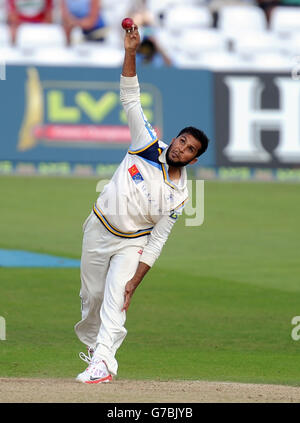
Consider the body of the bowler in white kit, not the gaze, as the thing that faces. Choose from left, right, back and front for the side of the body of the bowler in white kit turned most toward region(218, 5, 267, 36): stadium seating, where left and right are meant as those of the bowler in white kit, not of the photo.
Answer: back

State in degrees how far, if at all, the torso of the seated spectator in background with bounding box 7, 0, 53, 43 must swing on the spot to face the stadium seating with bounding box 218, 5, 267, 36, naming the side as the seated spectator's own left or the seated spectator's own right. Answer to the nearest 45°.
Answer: approximately 90° to the seated spectator's own left

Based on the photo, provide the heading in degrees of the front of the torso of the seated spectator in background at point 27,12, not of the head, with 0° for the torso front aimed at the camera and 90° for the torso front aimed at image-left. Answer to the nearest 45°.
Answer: approximately 0°

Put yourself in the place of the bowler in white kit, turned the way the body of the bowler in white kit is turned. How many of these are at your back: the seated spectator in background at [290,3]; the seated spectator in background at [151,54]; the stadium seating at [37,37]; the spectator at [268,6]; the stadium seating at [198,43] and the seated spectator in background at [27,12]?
6

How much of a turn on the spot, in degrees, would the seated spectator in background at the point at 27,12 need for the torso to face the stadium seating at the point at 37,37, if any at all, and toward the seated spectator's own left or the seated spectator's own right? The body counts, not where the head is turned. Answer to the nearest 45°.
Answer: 0° — they already face it

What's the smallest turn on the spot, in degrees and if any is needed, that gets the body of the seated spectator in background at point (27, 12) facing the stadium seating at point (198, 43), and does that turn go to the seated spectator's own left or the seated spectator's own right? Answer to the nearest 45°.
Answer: approximately 90° to the seated spectator's own left

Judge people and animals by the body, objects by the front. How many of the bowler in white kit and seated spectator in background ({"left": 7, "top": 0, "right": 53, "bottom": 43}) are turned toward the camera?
2

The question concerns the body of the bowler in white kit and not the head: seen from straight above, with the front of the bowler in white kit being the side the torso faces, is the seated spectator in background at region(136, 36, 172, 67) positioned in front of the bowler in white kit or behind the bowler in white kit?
behind

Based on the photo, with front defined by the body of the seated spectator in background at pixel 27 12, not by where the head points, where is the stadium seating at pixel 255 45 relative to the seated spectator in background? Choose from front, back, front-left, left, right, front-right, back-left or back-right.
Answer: left

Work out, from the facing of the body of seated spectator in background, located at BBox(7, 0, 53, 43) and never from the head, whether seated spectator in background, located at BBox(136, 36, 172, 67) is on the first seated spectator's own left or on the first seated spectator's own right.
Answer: on the first seated spectator's own left

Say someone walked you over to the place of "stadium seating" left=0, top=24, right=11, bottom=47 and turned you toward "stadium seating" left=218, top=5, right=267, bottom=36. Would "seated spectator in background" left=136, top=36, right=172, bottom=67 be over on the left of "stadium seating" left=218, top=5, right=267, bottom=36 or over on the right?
right

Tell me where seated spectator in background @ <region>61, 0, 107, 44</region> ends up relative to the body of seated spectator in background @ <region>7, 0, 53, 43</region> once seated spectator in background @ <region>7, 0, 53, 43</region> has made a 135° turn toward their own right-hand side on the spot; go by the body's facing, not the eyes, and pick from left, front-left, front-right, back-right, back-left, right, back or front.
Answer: back
